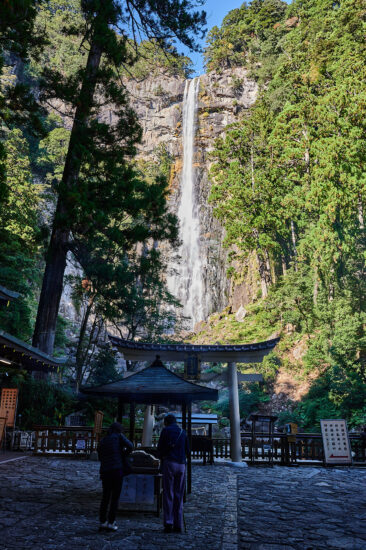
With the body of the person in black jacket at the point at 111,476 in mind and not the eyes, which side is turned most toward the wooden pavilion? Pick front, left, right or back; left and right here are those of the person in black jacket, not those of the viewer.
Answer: front

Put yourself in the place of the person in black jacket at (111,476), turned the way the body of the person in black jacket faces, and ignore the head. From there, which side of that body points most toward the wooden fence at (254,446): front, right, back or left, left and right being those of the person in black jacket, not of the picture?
front

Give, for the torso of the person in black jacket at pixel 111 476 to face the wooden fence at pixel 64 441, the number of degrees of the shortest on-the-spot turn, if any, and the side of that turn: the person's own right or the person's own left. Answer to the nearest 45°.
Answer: approximately 45° to the person's own left

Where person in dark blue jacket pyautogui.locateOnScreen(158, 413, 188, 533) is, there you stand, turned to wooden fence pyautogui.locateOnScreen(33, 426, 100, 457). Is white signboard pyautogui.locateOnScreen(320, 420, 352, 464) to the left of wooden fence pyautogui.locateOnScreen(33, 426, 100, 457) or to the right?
right

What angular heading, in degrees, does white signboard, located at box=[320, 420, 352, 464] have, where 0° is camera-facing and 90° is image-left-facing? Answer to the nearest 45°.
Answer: approximately 0°

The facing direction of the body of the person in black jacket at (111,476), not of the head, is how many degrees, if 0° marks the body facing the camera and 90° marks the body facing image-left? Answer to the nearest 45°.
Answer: approximately 225°

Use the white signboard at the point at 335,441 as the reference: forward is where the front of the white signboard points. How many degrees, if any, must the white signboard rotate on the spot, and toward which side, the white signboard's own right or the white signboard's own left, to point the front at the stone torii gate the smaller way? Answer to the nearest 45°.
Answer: approximately 90° to the white signboard's own right

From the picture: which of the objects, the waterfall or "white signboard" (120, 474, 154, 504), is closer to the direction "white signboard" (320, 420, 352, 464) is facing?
the white signboard

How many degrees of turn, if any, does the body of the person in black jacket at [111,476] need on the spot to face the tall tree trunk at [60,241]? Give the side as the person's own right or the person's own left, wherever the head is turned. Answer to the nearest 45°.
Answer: approximately 45° to the person's own left

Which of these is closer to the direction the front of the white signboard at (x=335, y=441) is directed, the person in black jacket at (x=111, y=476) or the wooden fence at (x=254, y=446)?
the person in black jacket

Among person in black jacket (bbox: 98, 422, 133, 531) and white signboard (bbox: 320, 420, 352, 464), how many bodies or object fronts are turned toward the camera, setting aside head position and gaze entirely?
1

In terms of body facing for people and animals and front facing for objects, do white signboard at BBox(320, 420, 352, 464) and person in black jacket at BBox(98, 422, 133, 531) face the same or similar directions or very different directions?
very different directions

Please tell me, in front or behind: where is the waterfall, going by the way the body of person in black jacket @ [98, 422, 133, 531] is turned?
in front
